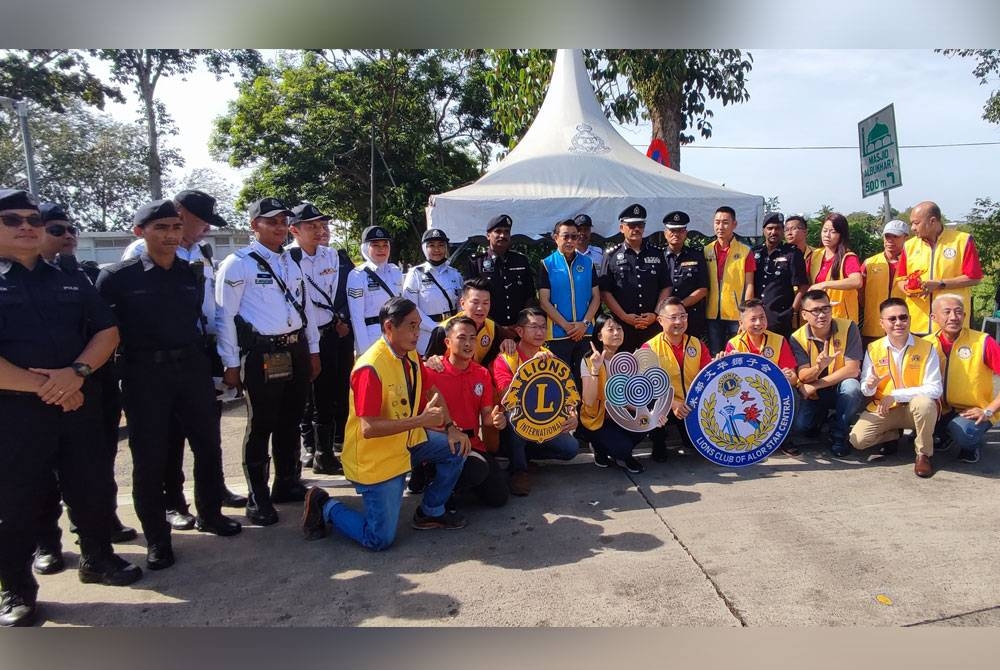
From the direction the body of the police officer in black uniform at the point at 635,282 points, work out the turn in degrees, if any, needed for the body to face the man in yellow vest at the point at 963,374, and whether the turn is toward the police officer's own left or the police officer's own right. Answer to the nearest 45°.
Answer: approximately 90° to the police officer's own left

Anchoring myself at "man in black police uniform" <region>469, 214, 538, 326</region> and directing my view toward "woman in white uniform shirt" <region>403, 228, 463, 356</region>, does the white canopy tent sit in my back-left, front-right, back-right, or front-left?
back-right

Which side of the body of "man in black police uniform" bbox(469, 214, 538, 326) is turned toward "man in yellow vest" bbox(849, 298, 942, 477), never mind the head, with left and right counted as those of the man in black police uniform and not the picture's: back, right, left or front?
left

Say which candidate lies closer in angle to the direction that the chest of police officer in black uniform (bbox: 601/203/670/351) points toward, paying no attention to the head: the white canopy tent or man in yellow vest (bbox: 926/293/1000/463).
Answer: the man in yellow vest

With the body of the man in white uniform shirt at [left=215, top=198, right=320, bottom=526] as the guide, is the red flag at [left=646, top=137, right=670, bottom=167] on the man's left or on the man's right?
on the man's left

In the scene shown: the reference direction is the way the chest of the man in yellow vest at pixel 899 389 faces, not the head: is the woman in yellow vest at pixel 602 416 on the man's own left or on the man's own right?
on the man's own right

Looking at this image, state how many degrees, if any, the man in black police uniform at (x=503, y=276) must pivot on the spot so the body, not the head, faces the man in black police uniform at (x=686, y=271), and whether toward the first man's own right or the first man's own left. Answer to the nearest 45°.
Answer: approximately 90° to the first man's own left

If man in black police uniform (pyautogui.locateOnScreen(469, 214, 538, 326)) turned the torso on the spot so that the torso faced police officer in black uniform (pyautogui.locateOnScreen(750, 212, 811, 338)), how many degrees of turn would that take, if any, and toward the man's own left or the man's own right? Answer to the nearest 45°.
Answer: approximately 90° to the man's own left

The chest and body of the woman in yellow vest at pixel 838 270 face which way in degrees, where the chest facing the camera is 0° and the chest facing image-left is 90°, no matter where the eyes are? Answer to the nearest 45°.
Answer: approximately 45°

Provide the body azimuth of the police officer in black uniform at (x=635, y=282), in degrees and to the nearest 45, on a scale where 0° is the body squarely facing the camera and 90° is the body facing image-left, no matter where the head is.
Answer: approximately 0°
